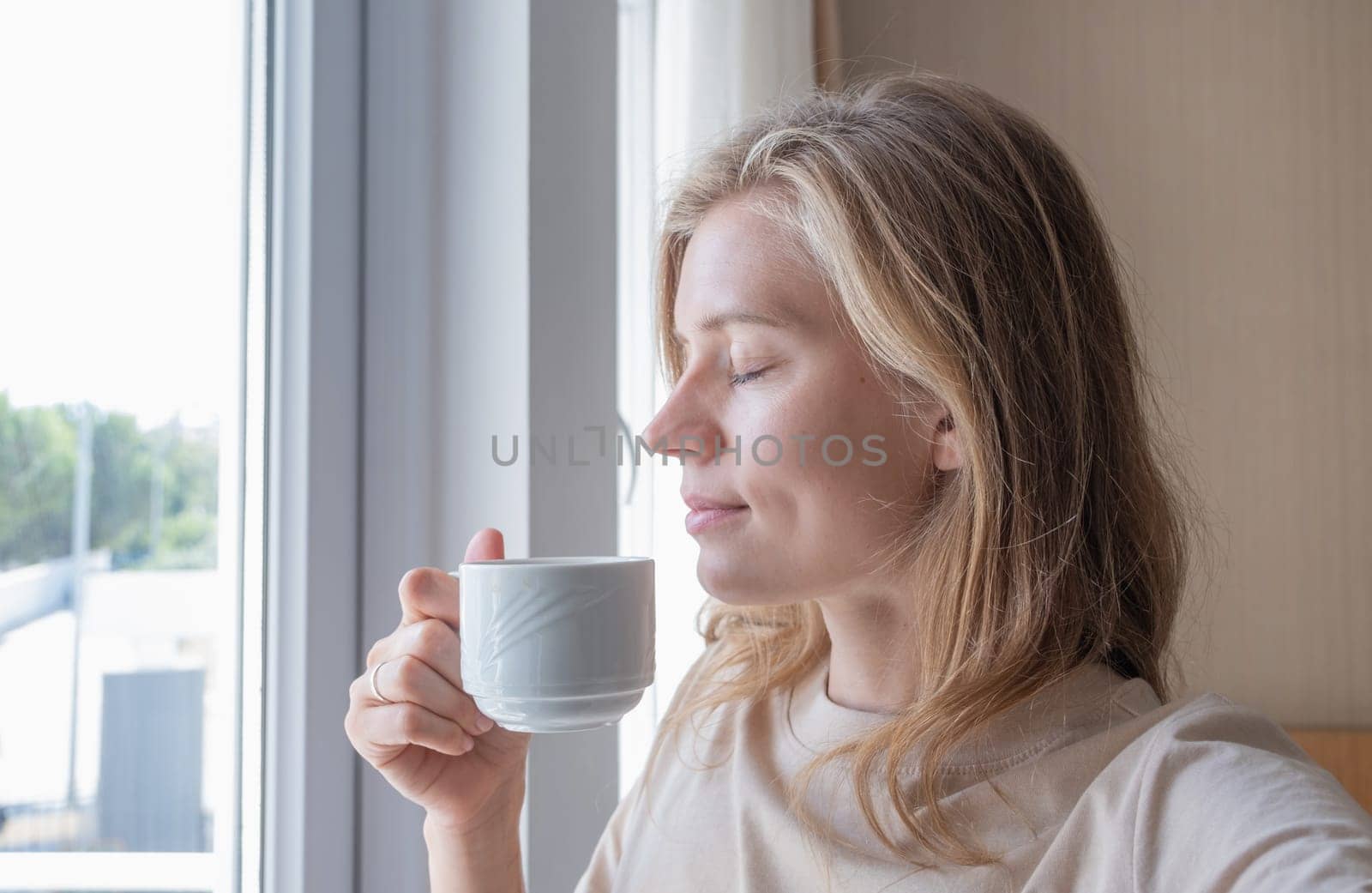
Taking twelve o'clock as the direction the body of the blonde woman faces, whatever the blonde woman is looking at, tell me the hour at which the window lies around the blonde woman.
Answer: The window is roughly at 1 o'clock from the blonde woman.

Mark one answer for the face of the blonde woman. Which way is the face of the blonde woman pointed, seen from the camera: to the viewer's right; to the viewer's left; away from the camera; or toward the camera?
to the viewer's left

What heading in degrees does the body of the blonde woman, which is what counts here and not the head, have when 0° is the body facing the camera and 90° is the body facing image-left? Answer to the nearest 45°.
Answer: approximately 45°
